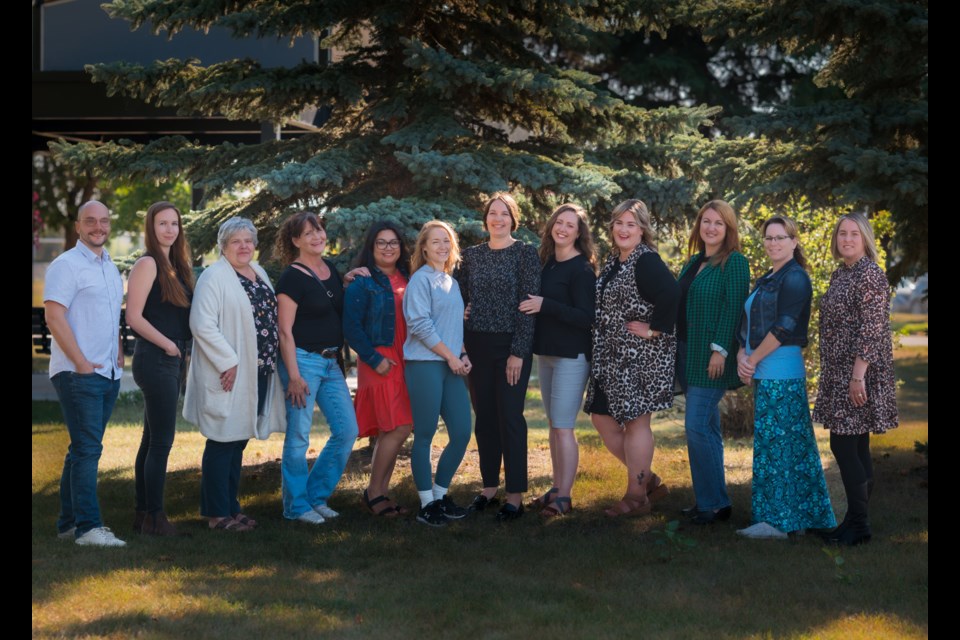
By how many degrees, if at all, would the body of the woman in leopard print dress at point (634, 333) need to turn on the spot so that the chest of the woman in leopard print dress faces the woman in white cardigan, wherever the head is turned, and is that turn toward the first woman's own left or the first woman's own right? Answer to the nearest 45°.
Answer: approximately 45° to the first woman's own right

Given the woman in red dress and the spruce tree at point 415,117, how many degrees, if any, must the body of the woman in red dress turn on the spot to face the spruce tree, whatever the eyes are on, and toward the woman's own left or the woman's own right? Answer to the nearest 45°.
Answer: approximately 135° to the woman's own left

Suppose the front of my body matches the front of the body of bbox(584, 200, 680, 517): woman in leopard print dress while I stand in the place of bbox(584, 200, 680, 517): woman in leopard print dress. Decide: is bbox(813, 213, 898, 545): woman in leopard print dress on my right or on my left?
on my left

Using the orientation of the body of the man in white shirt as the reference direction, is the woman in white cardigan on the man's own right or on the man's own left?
on the man's own left

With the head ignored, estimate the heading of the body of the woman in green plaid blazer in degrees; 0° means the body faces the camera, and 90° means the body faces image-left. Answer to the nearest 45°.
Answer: approximately 45°

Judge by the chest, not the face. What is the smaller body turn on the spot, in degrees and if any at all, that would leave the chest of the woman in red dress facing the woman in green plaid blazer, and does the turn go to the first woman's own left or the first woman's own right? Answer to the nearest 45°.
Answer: approximately 45° to the first woman's own left
